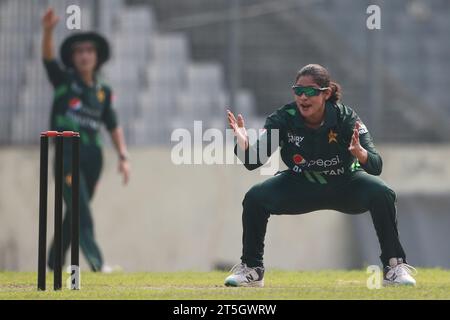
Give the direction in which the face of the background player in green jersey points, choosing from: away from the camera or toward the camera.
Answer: toward the camera

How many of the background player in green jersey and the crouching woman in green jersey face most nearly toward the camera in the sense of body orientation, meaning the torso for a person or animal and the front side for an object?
2

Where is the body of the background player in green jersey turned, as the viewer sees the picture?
toward the camera

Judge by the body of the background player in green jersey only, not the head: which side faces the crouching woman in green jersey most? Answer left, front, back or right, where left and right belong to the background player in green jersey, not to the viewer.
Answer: front

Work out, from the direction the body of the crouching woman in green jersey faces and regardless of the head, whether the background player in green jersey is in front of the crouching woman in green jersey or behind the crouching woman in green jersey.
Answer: behind

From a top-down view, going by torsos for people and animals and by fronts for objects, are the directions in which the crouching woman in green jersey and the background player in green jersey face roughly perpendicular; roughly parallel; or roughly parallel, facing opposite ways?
roughly parallel

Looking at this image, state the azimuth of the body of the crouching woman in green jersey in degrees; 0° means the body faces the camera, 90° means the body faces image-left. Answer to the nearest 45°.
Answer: approximately 0°
